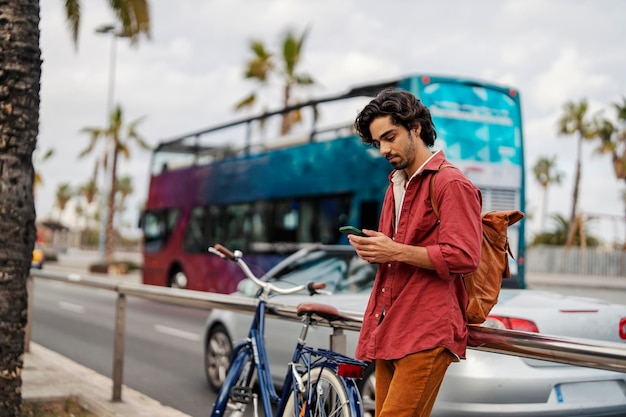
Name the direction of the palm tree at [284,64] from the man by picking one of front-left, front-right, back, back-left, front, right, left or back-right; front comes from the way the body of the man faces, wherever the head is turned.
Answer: back-right

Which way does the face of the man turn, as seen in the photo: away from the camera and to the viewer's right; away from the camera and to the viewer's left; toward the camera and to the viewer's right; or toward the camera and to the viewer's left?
toward the camera and to the viewer's left

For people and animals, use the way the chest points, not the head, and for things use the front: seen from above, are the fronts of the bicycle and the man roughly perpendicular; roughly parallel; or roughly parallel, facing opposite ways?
roughly perpendicular

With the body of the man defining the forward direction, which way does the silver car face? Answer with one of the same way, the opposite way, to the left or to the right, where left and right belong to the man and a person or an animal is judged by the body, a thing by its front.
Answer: to the right

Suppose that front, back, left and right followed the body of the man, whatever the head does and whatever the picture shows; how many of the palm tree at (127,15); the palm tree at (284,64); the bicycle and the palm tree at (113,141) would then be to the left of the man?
0

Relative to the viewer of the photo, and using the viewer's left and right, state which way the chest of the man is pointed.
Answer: facing the viewer and to the left of the viewer

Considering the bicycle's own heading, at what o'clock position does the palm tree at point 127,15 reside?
The palm tree is roughly at 1 o'clock from the bicycle.

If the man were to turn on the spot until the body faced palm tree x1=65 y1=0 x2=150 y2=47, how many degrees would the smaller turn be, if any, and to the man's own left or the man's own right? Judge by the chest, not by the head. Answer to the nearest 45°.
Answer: approximately 90° to the man's own right

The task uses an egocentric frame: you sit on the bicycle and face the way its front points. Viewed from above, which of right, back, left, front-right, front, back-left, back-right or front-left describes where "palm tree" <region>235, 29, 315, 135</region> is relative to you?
front-right

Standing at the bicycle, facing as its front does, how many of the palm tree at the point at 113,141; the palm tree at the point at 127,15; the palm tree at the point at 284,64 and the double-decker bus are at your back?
0

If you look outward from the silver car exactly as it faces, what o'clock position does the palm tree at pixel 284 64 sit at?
The palm tree is roughly at 1 o'clock from the silver car.

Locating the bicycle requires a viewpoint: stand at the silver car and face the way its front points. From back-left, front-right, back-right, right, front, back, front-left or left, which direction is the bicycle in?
left

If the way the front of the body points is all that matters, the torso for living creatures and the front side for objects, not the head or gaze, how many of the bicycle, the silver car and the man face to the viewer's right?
0

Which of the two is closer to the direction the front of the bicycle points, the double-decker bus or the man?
the double-decker bus

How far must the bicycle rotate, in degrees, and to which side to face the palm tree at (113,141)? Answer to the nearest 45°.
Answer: approximately 45° to its right

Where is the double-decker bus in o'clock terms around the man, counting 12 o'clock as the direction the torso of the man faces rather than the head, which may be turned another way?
The double-decker bus is roughly at 4 o'clock from the man.

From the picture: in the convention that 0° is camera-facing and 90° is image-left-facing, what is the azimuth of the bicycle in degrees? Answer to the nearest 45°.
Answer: approximately 135°
